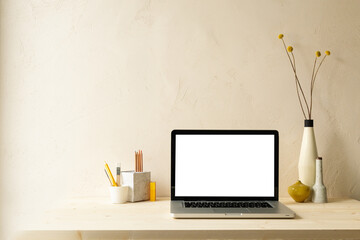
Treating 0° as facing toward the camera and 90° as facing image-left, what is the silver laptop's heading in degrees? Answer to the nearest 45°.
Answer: approximately 0°

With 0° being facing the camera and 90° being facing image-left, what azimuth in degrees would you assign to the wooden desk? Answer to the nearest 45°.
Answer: approximately 0°
